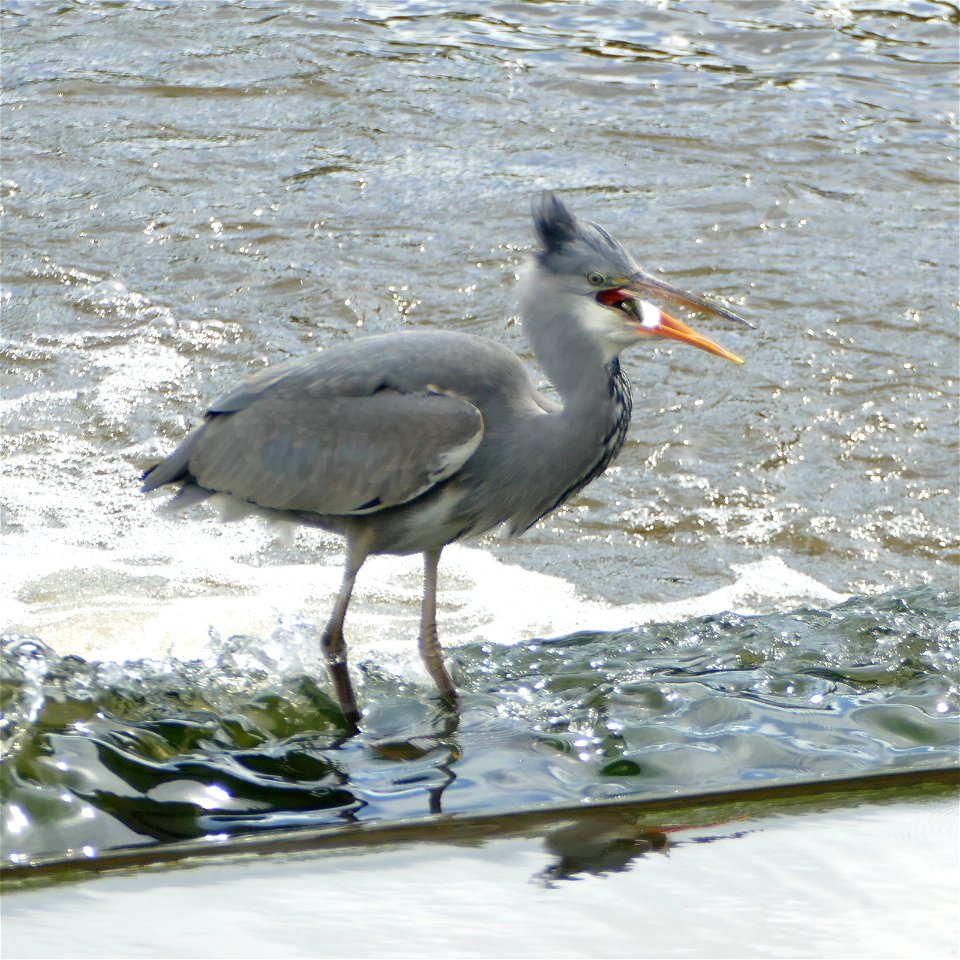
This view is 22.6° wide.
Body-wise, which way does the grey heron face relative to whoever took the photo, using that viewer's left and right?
facing to the right of the viewer
